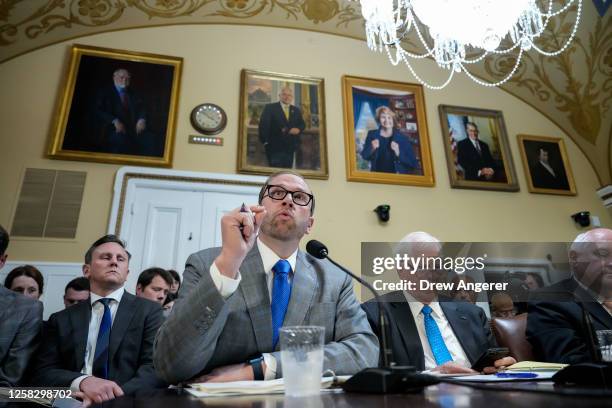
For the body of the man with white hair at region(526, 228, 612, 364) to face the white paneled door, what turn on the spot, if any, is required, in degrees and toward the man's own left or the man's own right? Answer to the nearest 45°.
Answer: approximately 135° to the man's own right

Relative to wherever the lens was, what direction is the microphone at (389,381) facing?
facing to the left of the viewer

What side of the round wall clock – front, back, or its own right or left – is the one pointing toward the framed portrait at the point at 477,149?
left

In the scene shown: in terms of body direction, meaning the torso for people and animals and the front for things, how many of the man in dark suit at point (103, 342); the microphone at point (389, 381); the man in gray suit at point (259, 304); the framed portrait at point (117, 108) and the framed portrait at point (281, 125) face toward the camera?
4

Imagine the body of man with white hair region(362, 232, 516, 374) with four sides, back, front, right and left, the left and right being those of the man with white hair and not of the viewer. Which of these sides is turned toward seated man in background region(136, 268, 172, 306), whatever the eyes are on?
right

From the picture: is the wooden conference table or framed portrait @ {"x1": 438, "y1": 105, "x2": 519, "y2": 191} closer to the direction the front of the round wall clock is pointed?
the wooden conference table

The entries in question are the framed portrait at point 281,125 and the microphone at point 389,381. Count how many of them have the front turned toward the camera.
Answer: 1

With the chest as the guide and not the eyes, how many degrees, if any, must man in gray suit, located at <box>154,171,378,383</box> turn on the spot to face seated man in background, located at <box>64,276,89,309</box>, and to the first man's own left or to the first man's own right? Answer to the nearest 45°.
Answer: approximately 135° to the first man's own right

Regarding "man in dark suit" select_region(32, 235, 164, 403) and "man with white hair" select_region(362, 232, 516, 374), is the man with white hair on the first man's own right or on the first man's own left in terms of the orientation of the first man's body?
on the first man's own left
